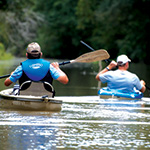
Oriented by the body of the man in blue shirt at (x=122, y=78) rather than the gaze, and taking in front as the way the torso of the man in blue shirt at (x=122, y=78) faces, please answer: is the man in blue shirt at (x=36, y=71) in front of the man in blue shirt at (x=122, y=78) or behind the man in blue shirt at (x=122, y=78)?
behind

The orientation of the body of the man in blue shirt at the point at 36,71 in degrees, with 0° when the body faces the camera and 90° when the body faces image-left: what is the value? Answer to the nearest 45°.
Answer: approximately 180°

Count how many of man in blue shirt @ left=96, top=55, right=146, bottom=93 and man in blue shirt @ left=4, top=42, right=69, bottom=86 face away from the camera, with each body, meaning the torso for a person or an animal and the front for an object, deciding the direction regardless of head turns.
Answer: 2

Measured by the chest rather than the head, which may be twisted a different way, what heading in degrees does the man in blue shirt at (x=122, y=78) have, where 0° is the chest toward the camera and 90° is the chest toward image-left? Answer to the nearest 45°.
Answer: approximately 180°

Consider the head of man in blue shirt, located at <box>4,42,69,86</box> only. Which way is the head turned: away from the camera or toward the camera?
away from the camera

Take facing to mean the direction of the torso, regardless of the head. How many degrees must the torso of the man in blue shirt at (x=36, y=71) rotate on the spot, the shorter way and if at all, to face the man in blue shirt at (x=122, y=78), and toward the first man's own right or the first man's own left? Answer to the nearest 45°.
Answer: approximately 45° to the first man's own right

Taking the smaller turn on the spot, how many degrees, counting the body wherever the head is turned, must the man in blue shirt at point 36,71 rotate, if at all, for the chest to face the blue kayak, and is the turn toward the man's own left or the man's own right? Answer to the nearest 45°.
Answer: approximately 45° to the man's own right
